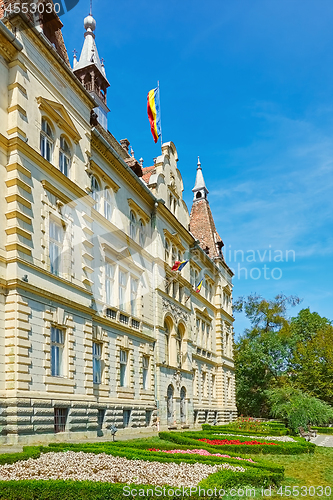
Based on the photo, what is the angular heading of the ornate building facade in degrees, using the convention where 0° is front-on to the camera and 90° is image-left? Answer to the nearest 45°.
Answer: approximately 315°

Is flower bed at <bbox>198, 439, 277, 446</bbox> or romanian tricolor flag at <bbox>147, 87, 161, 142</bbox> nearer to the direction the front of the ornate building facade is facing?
the flower bed

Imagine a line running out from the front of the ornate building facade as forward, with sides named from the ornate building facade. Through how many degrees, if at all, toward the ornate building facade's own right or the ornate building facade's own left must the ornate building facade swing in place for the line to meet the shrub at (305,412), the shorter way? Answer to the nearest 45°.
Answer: approximately 90° to the ornate building facade's own left
